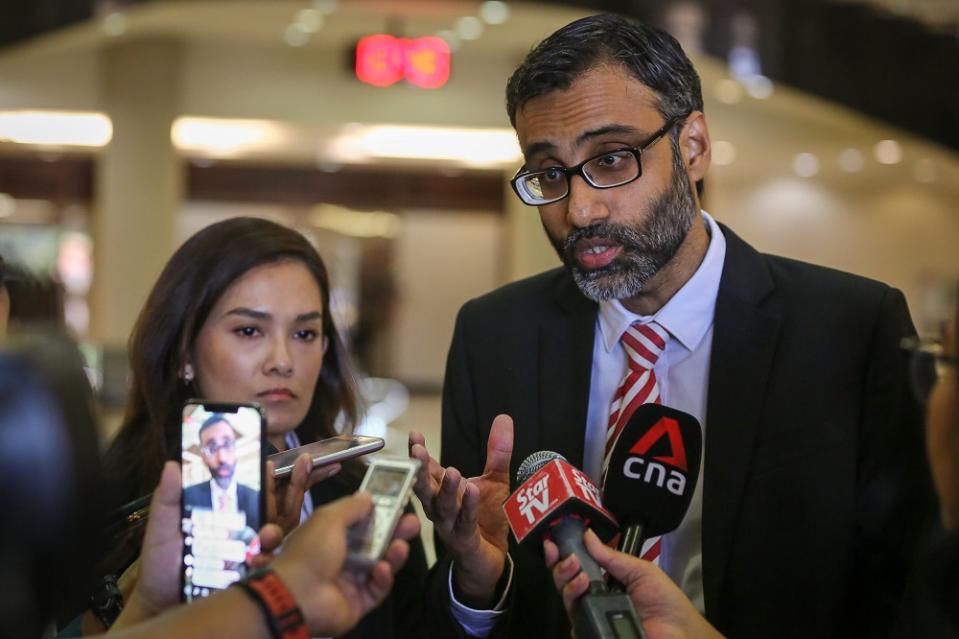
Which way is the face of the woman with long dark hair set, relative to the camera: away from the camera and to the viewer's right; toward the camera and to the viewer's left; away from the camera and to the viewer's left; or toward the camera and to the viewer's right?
toward the camera and to the viewer's right

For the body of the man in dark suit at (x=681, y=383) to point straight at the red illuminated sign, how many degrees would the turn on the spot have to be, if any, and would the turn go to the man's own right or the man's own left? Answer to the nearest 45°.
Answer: approximately 135° to the man's own right

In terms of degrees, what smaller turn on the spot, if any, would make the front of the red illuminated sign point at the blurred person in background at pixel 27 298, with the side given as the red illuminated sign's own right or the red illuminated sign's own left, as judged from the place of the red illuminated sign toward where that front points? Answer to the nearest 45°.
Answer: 0° — it already faces them

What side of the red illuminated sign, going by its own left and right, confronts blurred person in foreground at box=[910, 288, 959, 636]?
front

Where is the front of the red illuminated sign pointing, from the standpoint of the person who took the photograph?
facing the viewer

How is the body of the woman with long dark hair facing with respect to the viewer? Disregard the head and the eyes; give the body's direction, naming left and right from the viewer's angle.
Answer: facing the viewer and to the right of the viewer

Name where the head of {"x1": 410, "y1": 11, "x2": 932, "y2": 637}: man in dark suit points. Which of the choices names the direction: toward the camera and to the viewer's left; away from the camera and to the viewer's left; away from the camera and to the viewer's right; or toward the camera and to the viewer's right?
toward the camera and to the viewer's left

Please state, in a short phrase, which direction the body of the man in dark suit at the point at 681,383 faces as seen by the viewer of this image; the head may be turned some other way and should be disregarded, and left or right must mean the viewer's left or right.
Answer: facing the viewer and to the left of the viewer

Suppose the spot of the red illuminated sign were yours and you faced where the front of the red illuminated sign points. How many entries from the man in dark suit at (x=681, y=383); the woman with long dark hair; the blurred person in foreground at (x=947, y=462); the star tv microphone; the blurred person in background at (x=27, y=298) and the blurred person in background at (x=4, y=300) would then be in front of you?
6

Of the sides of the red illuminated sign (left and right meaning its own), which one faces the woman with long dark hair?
front

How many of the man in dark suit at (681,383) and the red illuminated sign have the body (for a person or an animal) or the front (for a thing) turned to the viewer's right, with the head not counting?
0

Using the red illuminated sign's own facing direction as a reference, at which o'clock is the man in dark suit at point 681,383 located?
The man in dark suit is roughly at 12 o'clock from the red illuminated sign.

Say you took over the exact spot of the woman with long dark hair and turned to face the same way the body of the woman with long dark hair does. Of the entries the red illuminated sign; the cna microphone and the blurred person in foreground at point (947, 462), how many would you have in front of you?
2
